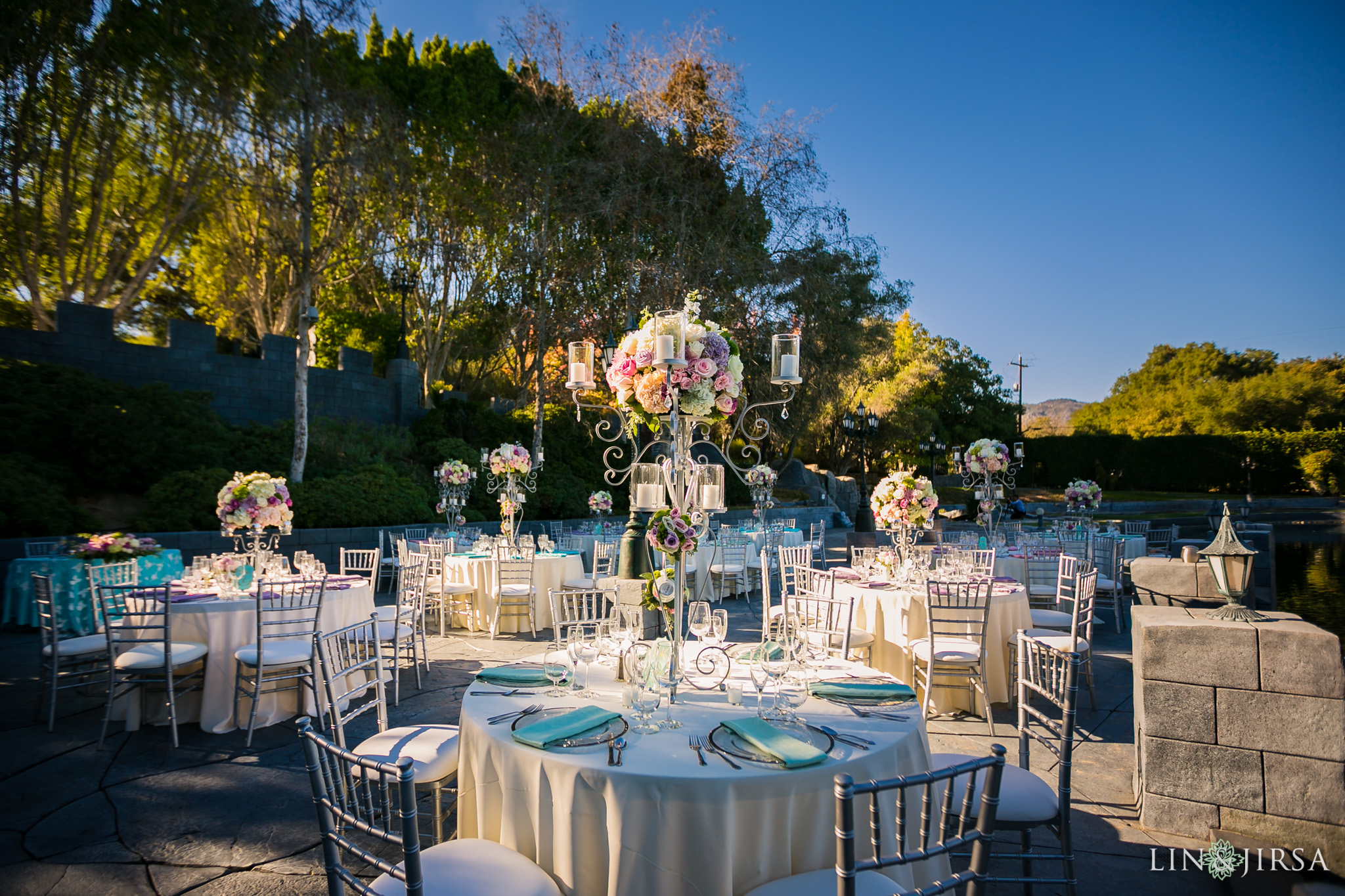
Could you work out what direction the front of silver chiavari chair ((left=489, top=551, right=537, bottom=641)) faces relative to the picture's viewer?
facing away from the viewer

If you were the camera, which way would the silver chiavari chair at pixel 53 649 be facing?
facing to the right of the viewer

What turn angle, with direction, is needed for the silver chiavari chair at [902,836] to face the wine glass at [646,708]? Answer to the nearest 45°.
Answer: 0° — it already faces it

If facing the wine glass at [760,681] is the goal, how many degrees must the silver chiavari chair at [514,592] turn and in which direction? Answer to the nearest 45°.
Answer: approximately 180°

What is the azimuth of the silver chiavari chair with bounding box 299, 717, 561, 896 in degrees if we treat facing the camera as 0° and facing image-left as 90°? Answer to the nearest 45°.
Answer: approximately 225°

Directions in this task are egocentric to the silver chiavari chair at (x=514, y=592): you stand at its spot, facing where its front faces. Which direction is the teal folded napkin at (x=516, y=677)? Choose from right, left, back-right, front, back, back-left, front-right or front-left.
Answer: back

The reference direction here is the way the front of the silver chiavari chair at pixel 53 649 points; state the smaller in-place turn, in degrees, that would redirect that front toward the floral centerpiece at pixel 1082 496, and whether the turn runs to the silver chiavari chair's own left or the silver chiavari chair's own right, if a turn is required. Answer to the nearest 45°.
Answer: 0° — it already faces it

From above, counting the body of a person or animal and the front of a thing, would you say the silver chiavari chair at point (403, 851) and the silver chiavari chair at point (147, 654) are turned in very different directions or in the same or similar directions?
same or similar directions

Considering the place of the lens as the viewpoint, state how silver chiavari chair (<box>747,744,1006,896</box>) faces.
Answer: facing away from the viewer and to the left of the viewer

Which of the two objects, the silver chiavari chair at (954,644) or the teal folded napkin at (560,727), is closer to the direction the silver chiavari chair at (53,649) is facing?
the silver chiavari chair

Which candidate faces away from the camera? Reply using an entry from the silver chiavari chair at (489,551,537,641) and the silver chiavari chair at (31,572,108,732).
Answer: the silver chiavari chair at (489,551,537,641)

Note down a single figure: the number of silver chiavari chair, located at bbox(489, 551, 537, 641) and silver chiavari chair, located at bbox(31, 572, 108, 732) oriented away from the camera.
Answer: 1
